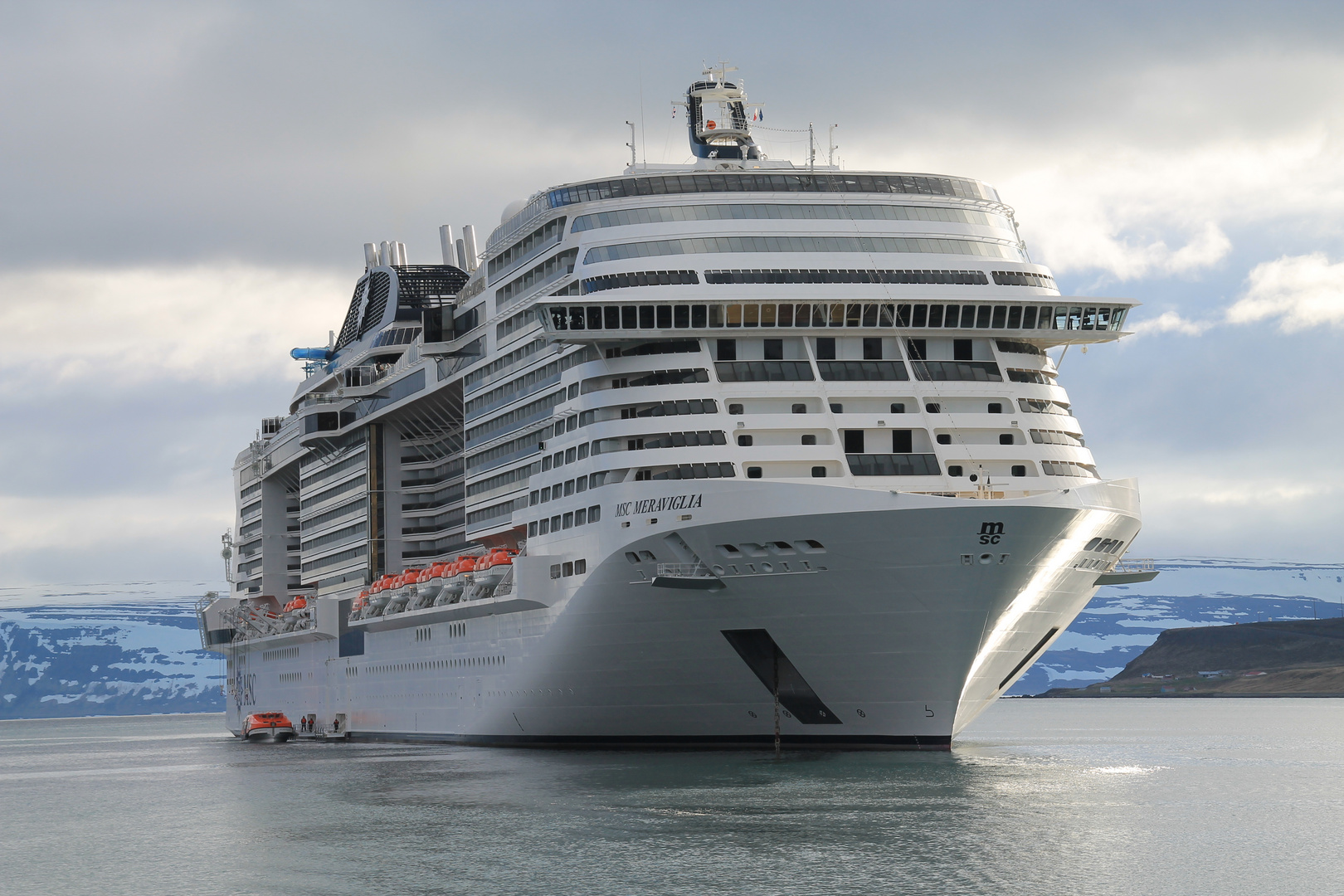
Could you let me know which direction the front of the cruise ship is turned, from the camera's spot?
facing the viewer and to the right of the viewer
